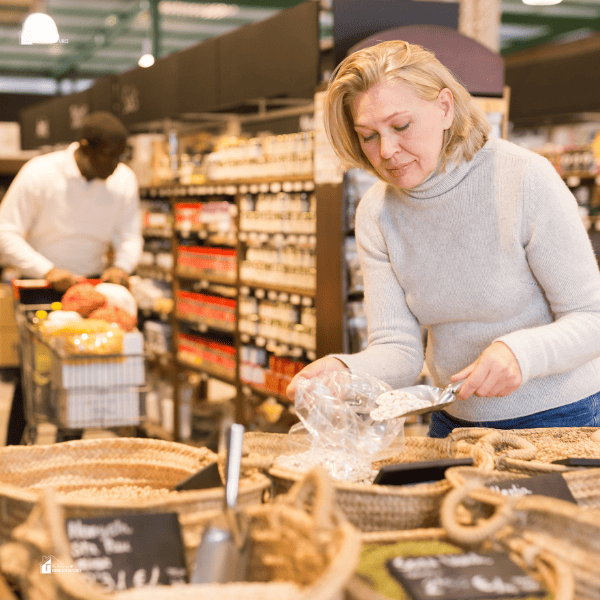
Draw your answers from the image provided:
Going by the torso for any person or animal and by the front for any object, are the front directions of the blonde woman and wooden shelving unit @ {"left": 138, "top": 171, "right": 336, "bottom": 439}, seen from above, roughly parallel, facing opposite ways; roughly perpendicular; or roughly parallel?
roughly parallel

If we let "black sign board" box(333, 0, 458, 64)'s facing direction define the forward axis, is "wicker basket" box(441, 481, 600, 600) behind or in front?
in front

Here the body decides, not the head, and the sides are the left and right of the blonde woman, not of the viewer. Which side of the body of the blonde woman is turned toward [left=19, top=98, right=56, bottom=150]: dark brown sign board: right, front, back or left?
right

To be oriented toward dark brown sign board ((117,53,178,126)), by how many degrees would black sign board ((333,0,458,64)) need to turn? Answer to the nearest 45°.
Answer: approximately 135° to its right

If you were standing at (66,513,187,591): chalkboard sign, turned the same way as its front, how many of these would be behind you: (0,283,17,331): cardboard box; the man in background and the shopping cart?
3

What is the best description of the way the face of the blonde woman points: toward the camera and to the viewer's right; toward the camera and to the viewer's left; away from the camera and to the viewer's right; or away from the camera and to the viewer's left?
toward the camera and to the viewer's left

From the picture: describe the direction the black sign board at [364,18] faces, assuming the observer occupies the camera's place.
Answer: facing the viewer

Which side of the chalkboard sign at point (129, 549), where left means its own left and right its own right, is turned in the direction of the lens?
front

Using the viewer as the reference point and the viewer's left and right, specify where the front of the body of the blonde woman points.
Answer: facing the viewer and to the left of the viewer

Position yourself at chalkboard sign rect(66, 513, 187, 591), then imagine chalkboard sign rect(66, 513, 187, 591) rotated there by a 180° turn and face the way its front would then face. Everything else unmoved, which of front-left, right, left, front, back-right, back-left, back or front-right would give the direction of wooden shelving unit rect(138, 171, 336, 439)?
front

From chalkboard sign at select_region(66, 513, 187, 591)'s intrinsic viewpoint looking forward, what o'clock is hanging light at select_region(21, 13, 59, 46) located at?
The hanging light is roughly at 6 o'clock from the chalkboard sign.

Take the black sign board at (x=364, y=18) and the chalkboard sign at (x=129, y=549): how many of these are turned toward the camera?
2

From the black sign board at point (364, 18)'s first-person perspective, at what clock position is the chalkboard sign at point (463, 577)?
The chalkboard sign is roughly at 12 o'clock from the black sign board.

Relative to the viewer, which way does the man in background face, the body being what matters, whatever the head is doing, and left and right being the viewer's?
facing the viewer and to the right of the viewer

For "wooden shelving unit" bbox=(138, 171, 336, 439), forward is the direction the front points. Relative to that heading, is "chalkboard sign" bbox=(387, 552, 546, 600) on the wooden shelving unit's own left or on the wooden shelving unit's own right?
on the wooden shelving unit's own left

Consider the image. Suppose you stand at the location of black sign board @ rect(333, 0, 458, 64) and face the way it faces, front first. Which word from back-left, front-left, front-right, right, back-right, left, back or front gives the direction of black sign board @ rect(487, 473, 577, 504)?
front
